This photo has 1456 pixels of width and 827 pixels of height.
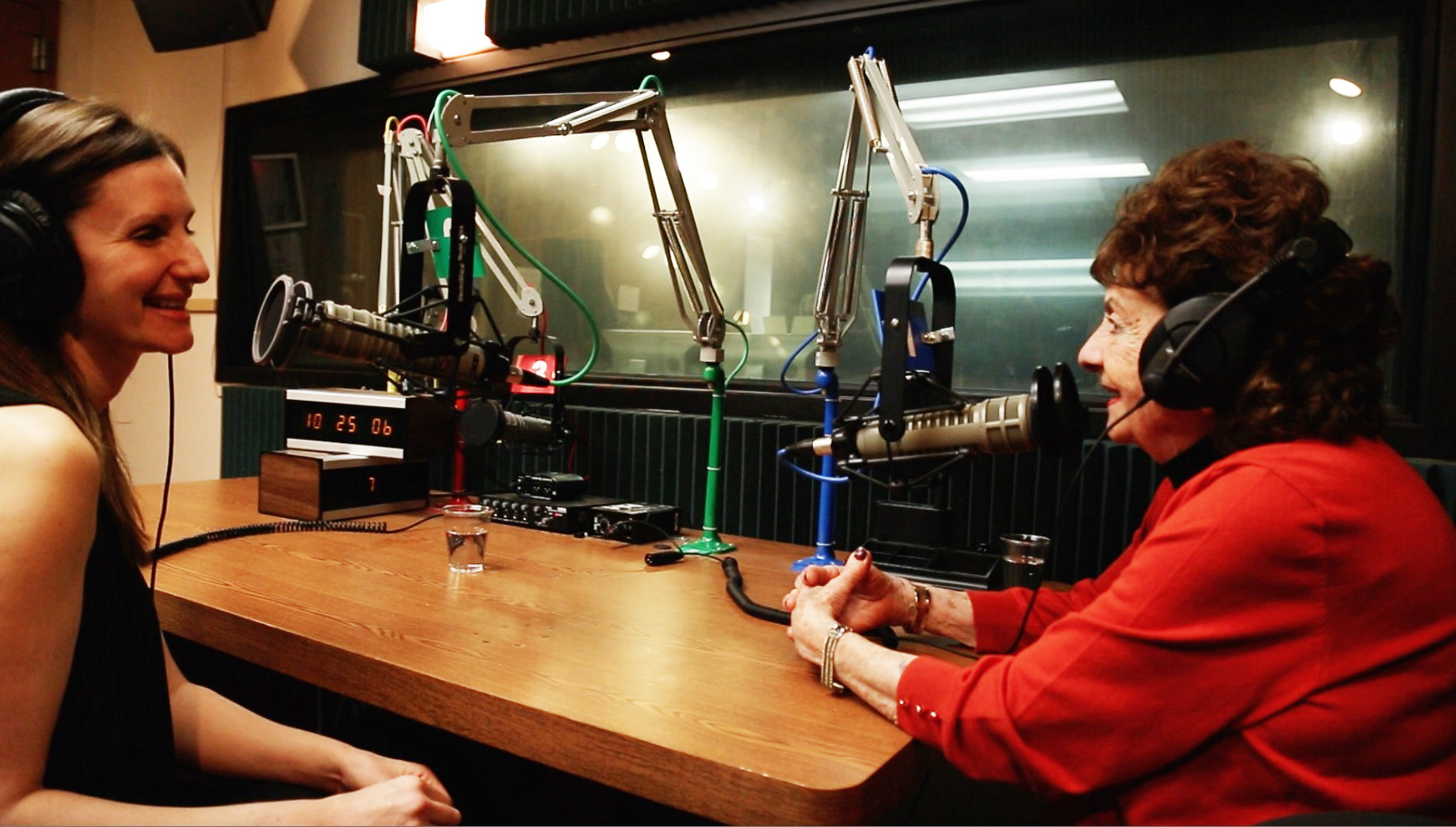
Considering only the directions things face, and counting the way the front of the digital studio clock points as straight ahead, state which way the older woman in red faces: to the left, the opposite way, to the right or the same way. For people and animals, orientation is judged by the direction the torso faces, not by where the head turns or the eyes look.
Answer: to the right

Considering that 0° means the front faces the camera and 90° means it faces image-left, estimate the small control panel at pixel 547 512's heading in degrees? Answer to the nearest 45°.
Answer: approximately 45°

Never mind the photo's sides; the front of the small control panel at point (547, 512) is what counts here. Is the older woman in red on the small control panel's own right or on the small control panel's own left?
on the small control panel's own left

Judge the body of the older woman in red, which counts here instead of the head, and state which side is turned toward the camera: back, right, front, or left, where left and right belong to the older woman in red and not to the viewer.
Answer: left

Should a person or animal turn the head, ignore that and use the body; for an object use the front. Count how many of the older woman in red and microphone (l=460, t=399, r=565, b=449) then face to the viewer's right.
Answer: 0

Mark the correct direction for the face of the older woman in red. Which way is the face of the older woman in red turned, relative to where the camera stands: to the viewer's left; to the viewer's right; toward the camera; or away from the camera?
to the viewer's left

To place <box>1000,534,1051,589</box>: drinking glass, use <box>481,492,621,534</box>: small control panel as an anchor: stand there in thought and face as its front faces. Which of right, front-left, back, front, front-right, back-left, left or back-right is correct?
left
